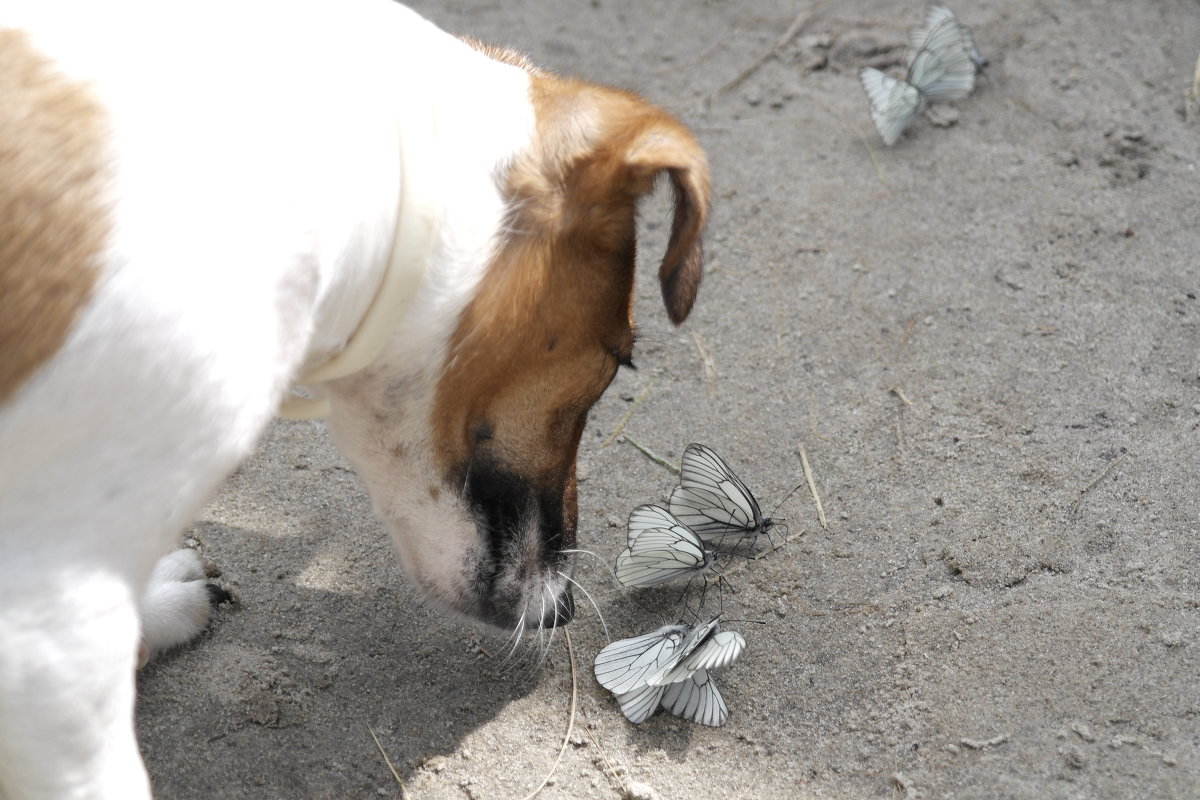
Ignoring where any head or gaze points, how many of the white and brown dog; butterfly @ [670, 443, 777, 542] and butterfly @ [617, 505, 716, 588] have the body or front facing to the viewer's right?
3

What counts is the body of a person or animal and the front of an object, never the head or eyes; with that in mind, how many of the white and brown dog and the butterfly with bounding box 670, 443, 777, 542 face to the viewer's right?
2

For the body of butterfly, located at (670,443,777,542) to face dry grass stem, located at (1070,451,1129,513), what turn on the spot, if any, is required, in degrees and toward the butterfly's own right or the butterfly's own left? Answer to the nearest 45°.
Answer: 0° — it already faces it

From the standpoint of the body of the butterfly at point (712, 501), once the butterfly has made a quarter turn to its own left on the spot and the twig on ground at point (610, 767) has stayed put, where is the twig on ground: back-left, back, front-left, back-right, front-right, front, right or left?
back

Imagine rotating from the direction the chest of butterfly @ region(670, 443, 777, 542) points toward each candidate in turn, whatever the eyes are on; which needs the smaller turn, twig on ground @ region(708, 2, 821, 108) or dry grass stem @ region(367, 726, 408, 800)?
the twig on ground

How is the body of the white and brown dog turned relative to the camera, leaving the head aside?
to the viewer's right

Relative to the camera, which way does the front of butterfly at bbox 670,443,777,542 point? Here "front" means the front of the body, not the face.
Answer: to the viewer's right

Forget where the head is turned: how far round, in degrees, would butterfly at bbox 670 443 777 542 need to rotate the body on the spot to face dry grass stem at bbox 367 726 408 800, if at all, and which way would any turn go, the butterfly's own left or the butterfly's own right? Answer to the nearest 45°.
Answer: approximately 135° to the butterfly's own right

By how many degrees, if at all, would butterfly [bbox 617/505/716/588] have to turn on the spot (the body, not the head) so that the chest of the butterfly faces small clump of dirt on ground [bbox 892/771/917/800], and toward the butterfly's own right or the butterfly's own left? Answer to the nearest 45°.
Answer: approximately 45° to the butterfly's own right

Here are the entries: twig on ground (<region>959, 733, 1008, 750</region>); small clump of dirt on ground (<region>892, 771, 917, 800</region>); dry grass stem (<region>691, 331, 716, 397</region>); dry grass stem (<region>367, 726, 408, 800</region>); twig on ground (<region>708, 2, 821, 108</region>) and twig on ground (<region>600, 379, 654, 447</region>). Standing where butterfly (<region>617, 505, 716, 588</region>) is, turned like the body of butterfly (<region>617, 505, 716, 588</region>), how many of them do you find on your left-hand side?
3

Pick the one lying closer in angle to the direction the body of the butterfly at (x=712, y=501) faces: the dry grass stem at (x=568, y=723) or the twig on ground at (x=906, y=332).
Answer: the twig on ground

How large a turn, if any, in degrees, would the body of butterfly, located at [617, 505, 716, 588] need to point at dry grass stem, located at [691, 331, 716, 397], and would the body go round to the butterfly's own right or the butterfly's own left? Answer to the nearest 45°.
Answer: approximately 90° to the butterfly's own left

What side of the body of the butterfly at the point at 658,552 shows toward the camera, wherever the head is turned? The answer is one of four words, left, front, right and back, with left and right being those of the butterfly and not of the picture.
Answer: right
